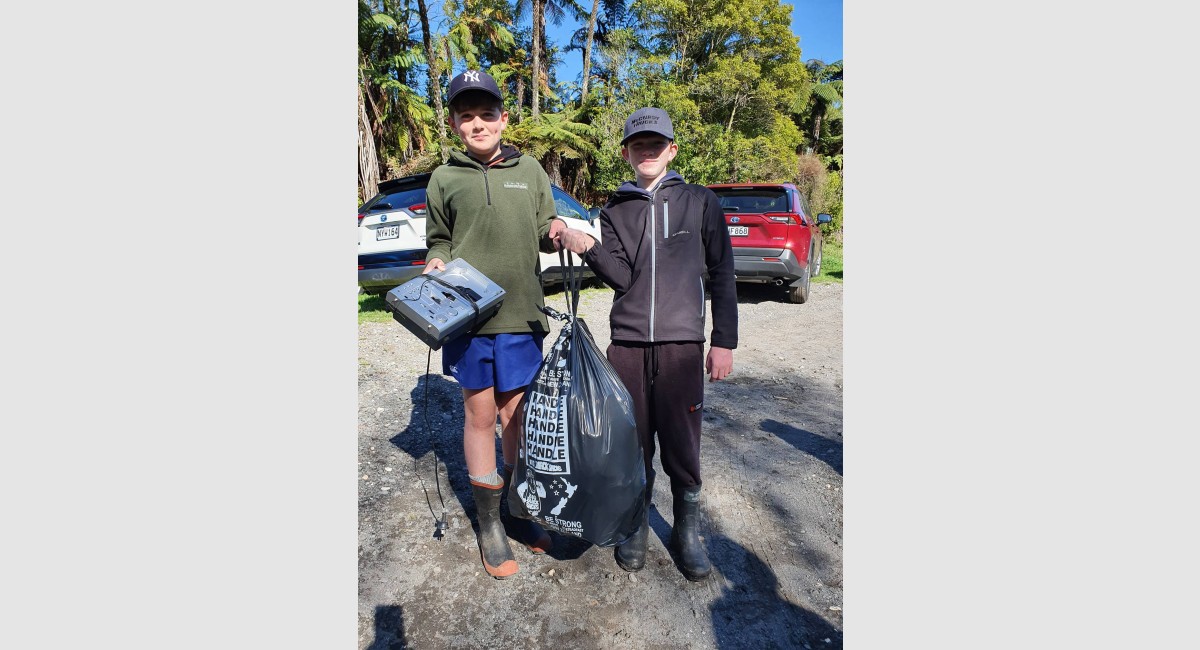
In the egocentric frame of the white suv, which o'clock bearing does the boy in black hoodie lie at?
The boy in black hoodie is roughly at 4 o'clock from the white suv.

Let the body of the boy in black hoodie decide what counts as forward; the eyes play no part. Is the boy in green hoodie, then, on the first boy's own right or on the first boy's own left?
on the first boy's own right

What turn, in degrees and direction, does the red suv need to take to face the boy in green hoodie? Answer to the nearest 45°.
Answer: approximately 180°

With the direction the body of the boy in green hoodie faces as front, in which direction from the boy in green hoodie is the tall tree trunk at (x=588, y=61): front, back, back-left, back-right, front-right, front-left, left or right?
back

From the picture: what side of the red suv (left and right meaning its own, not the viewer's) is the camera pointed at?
back

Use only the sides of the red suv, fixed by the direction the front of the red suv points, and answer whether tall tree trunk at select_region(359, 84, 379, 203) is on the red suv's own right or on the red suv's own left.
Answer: on the red suv's own left

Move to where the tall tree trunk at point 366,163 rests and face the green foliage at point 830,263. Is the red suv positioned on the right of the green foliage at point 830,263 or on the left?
right

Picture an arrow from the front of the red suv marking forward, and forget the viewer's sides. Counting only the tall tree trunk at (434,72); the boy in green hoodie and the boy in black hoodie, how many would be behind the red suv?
2

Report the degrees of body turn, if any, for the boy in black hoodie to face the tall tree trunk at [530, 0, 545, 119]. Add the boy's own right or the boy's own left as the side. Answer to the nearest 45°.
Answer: approximately 180°

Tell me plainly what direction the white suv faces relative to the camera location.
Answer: facing away from the viewer and to the right of the viewer
